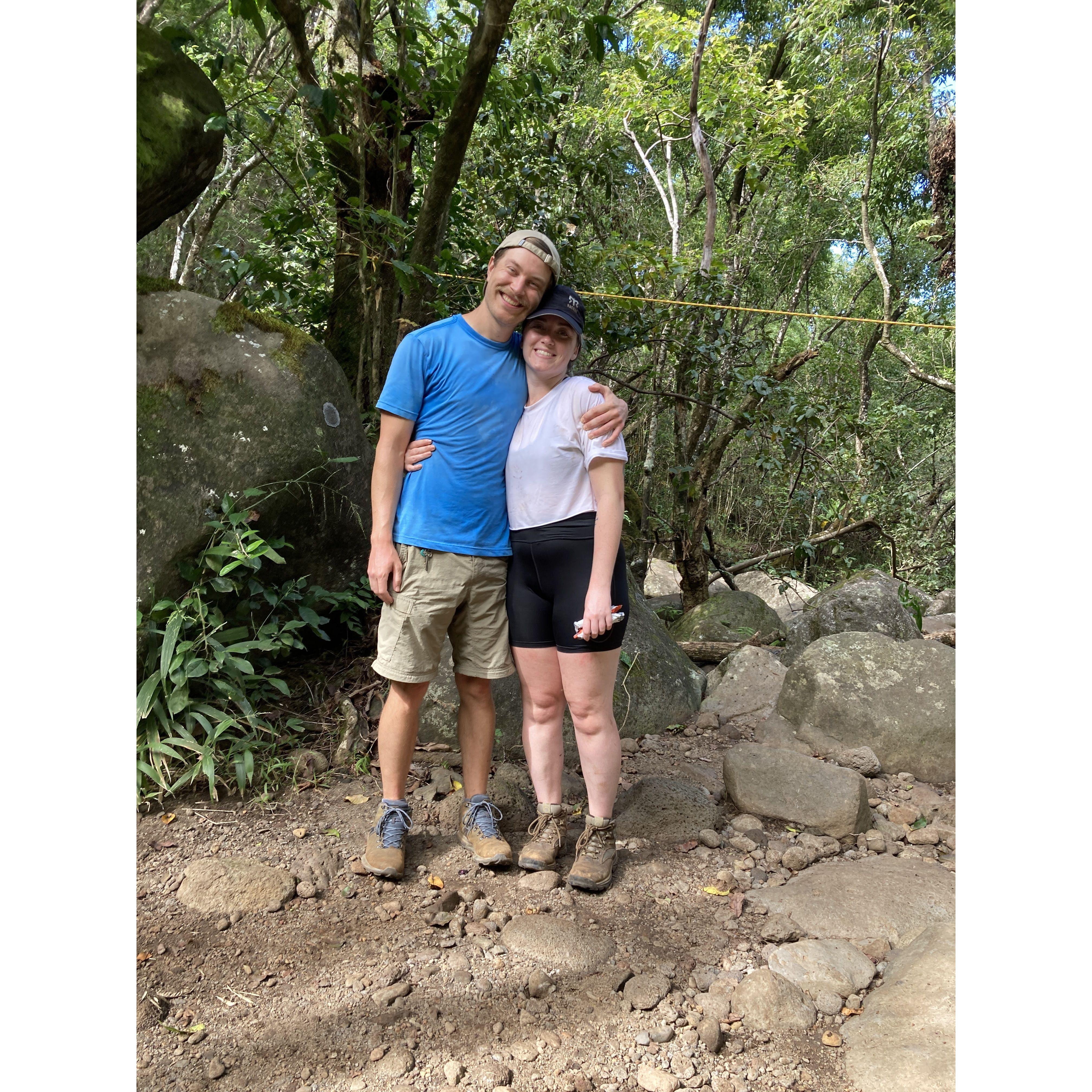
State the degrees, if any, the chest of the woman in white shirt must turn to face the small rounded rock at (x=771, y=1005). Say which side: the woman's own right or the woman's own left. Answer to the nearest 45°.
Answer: approximately 90° to the woman's own left

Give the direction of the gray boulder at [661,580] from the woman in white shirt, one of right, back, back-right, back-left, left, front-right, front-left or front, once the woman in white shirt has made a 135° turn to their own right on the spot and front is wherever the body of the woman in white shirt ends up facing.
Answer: front

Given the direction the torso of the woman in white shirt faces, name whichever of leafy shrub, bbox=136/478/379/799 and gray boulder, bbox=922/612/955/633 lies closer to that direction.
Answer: the leafy shrub

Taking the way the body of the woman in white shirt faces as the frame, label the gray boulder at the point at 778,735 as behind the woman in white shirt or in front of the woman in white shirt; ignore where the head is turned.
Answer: behind

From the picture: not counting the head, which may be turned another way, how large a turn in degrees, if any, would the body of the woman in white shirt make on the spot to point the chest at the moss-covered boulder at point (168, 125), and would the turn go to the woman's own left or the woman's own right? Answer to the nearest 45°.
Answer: approximately 90° to the woman's own right

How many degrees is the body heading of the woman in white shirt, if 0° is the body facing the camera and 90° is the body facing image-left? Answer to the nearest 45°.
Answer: approximately 45°

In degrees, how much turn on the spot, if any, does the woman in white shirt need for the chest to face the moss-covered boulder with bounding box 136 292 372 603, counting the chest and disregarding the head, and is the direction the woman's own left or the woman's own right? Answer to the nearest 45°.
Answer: approximately 90° to the woman's own right

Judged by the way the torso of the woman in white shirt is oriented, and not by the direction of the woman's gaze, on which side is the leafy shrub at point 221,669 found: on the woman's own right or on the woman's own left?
on the woman's own right

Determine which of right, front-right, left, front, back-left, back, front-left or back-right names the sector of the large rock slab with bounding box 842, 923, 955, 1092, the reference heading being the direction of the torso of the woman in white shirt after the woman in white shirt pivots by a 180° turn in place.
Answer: right

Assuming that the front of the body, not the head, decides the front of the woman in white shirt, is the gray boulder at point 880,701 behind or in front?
behind
